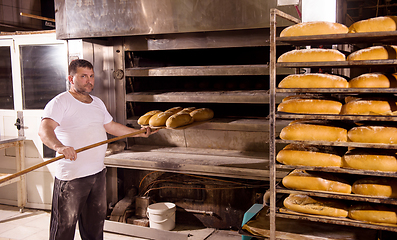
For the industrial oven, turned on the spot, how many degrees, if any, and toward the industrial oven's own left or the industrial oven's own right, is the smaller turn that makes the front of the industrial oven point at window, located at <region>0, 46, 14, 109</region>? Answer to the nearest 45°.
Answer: approximately 135° to the industrial oven's own right

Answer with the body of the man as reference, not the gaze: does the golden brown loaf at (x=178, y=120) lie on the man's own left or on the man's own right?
on the man's own left

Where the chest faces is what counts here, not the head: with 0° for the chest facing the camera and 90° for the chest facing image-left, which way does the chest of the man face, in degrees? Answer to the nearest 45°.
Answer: approximately 315°

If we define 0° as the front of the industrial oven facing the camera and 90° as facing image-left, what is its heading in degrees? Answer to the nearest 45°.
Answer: approximately 0°

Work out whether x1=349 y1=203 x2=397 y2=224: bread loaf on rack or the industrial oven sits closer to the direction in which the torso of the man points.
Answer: the bread loaf on rack
